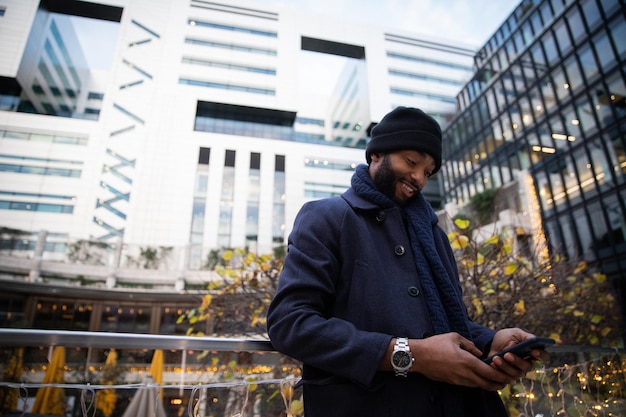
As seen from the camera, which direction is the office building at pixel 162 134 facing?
toward the camera

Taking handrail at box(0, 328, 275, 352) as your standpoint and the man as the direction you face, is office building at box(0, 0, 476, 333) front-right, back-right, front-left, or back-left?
back-left

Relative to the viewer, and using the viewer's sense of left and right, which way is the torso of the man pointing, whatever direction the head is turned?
facing the viewer and to the right of the viewer

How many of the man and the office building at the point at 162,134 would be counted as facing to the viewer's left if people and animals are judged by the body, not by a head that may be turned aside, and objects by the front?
0

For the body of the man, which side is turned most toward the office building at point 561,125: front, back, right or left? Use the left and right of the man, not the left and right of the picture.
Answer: left

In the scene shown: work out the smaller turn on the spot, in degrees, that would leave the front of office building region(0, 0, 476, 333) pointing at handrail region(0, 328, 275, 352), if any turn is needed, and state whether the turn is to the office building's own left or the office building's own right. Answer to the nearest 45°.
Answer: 0° — it already faces it

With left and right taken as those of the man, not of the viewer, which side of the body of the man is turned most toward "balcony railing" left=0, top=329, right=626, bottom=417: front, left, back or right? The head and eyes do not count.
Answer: back

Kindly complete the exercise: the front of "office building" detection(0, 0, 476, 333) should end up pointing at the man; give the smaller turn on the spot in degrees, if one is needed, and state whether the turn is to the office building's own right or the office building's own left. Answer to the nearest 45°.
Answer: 0° — it already faces them

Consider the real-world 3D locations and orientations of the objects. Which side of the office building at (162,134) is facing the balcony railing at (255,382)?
front

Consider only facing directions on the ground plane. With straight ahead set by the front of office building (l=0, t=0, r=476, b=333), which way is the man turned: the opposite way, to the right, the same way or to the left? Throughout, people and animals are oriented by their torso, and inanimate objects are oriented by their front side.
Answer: the same way

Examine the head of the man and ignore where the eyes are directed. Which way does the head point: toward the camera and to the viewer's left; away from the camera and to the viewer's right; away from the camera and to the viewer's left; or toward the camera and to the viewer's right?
toward the camera and to the viewer's right
